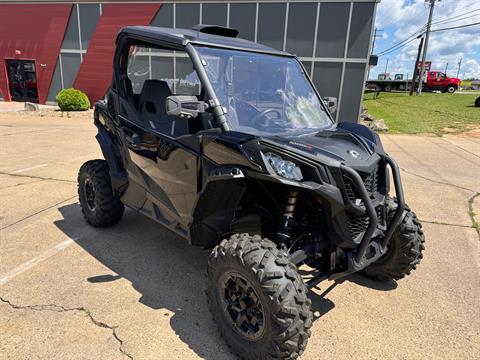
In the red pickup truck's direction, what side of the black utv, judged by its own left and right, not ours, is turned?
left

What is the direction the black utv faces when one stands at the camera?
facing the viewer and to the right of the viewer

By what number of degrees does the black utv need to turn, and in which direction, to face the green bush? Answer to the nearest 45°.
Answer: approximately 180°

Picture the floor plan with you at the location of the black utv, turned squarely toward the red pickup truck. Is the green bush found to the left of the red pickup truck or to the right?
left
